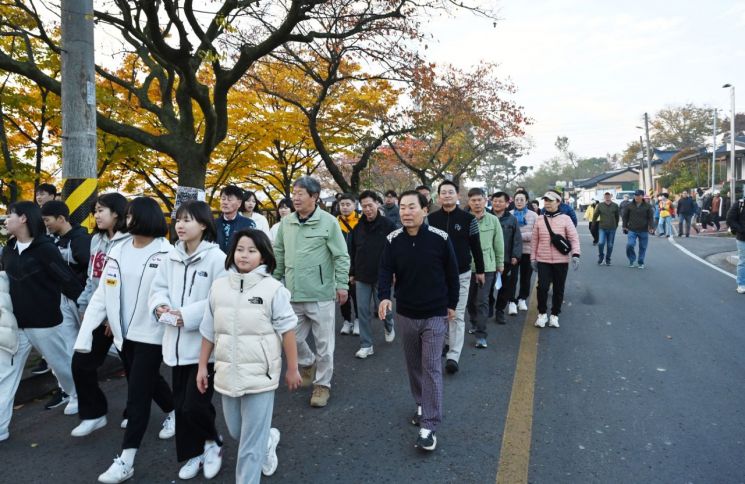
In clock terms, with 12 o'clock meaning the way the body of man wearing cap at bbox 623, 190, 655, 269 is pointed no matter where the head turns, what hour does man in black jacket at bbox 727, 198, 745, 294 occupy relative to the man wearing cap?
The man in black jacket is roughly at 11 o'clock from the man wearing cap.

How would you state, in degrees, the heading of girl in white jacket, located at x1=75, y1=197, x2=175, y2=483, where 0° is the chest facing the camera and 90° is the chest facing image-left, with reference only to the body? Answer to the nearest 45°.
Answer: approximately 45°

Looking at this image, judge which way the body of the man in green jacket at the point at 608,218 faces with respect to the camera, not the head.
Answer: toward the camera

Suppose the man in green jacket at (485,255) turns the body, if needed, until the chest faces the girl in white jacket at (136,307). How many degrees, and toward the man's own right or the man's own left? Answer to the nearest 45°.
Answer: approximately 45° to the man's own right

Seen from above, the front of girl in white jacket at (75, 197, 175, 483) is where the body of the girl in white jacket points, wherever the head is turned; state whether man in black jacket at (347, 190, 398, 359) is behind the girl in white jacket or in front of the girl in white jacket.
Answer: behind

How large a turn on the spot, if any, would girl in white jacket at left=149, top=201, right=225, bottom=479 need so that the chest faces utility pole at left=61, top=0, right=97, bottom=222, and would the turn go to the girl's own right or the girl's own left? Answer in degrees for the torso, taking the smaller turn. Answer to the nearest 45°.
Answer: approximately 135° to the girl's own right

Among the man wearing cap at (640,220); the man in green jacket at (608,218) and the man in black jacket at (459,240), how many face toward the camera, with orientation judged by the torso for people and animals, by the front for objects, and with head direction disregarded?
3

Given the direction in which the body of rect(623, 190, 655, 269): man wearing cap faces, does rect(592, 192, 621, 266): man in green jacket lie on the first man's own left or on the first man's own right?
on the first man's own right

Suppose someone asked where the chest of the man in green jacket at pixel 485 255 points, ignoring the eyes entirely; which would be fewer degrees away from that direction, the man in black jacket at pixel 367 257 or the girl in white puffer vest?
the girl in white puffer vest

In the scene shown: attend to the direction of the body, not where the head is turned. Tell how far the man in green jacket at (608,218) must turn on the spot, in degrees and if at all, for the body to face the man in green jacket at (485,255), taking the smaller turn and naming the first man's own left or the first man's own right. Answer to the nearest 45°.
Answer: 0° — they already face them

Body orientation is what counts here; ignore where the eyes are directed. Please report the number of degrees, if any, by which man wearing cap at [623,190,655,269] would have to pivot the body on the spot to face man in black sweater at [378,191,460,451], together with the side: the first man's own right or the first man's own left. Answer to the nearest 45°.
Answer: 0° — they already face them

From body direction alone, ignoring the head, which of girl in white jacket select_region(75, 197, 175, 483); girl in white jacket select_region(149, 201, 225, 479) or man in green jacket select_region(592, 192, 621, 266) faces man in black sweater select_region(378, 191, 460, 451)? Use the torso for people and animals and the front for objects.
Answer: the man in green jacket

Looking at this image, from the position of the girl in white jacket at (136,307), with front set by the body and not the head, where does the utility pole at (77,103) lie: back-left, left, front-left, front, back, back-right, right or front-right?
back-right

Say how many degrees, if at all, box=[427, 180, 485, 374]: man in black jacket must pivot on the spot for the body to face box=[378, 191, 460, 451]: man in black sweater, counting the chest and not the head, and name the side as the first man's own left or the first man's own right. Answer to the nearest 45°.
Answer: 0° — they already face them

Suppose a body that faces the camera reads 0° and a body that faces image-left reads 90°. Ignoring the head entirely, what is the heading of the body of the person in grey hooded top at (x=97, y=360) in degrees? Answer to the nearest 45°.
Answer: approximately 45°

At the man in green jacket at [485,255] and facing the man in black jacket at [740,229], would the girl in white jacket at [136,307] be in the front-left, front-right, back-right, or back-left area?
back-right
